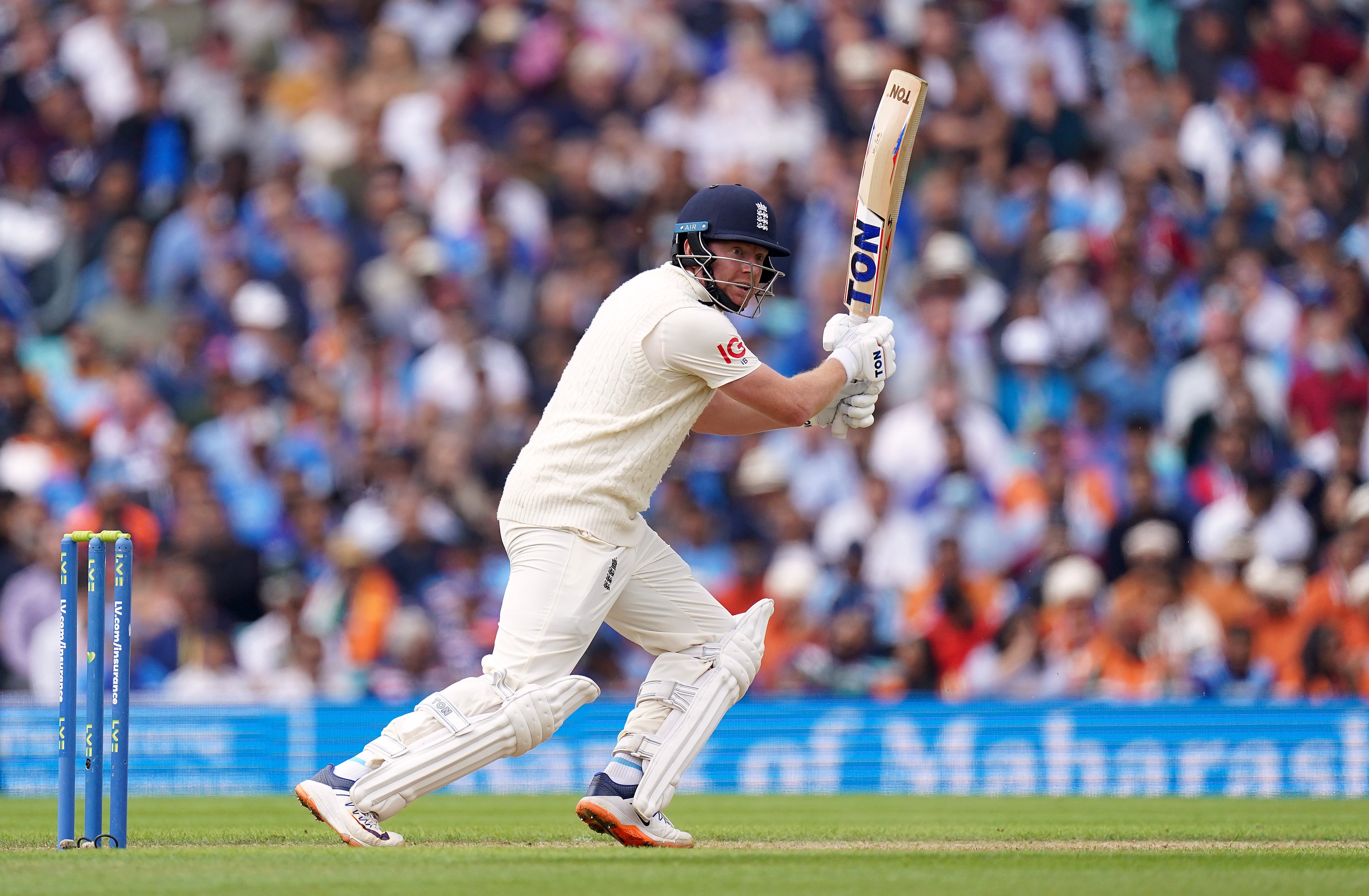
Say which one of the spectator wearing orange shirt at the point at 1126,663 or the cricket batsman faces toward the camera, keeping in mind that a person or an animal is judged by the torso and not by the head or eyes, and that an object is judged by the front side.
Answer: the spectator wearing orange shirt

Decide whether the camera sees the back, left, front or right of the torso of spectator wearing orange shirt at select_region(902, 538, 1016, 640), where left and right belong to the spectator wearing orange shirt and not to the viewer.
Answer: front

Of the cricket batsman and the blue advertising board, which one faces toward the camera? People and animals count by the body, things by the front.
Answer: the blue advertising board

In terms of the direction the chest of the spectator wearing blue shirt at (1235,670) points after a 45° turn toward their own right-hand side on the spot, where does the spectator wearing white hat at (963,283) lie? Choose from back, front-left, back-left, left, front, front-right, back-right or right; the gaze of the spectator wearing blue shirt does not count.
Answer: right

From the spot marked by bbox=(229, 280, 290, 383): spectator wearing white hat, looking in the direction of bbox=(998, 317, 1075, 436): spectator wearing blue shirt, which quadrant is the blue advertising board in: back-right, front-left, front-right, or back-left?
front-right

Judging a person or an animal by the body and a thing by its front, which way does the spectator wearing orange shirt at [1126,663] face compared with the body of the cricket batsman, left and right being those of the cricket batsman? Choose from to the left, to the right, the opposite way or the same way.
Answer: to the right

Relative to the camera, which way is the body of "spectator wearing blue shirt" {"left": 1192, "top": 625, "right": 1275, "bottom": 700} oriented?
toward the camera

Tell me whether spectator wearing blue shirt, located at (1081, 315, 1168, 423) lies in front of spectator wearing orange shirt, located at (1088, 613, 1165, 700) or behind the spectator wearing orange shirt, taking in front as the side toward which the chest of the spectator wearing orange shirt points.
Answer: behind

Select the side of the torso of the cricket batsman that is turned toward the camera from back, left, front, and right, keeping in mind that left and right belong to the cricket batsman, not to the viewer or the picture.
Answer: right

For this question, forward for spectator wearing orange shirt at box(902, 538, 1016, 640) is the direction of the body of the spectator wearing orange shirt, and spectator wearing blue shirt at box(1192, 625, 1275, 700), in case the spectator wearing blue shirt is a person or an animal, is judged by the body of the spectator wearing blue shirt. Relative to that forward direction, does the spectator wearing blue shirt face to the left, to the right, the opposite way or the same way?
the same way

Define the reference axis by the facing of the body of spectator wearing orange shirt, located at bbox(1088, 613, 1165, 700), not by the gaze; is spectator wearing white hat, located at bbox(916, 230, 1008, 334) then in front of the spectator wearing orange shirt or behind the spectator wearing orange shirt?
behind

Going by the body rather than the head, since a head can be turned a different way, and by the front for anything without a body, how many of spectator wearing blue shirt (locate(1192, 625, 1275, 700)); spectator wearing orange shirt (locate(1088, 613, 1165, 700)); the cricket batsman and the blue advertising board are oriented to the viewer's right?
1

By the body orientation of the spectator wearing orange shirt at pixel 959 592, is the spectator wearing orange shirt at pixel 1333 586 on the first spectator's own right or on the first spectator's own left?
on the first spectator's own left

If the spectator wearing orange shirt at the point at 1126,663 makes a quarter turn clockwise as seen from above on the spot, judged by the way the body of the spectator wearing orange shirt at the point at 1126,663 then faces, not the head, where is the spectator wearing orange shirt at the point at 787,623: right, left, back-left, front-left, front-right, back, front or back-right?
front

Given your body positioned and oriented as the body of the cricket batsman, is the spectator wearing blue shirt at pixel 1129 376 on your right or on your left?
on your left

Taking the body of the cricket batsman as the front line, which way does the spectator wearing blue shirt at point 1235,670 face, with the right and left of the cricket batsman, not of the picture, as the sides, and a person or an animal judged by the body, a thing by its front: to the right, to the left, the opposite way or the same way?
to the right
